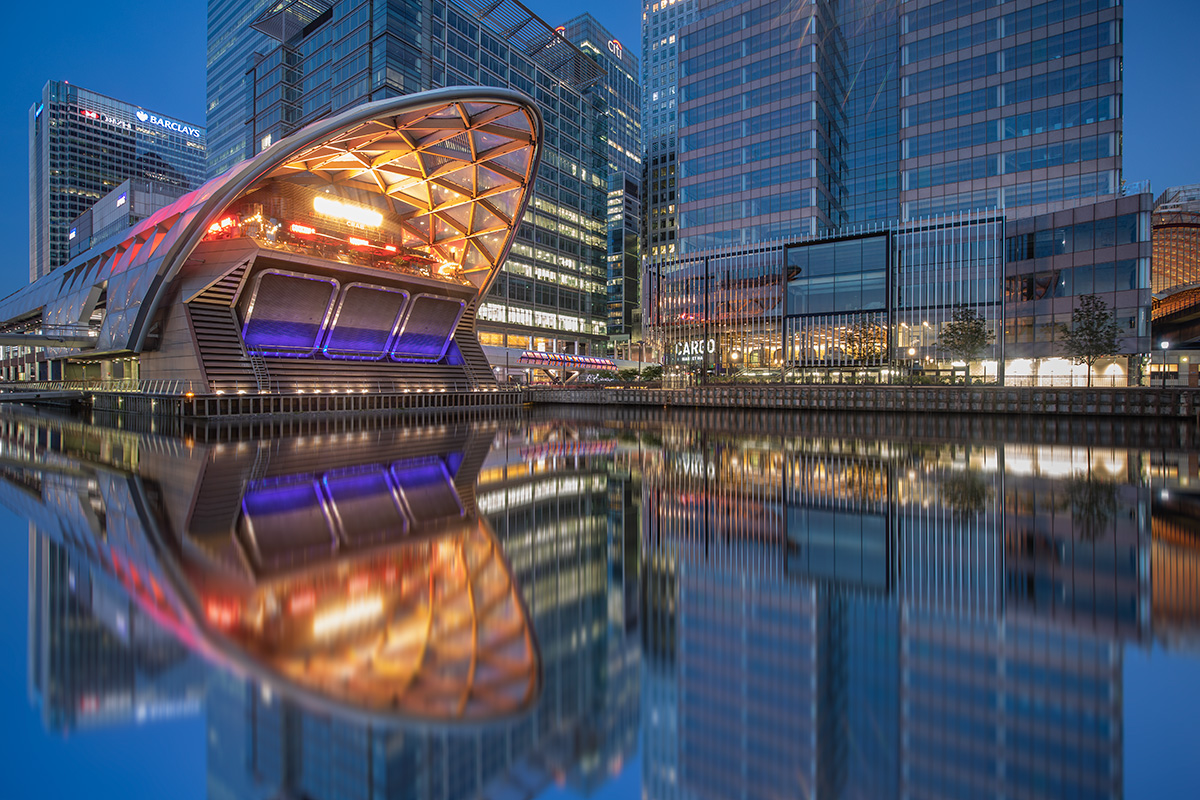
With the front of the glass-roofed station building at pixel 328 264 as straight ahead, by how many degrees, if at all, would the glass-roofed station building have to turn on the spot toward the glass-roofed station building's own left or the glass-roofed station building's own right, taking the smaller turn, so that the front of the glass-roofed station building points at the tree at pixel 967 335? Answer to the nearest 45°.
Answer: approximately 45° to the glass-roofed station building's own left

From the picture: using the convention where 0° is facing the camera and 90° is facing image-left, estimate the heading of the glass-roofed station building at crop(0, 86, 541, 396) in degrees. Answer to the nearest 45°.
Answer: approximately 315°

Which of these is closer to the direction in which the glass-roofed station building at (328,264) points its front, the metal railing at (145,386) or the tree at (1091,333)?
the tree

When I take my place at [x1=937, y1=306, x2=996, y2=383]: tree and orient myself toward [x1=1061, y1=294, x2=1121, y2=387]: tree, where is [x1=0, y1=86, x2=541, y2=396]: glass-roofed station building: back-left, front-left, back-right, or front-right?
back-right

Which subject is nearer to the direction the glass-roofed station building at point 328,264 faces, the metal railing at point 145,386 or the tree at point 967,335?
the tree
